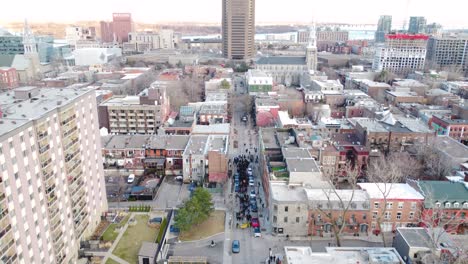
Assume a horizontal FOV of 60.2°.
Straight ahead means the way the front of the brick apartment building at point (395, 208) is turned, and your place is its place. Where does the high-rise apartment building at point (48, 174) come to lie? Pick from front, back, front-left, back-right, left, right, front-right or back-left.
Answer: front-right

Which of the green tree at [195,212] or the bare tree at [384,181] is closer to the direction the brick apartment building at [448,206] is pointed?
the green tree

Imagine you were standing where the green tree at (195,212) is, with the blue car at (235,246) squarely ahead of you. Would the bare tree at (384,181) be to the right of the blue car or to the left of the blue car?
left

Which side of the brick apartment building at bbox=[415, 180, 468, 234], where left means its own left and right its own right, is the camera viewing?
front

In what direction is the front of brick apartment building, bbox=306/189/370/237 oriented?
toward the camera

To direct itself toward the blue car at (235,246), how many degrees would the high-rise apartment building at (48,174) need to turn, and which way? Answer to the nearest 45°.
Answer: approximately 45° to its left

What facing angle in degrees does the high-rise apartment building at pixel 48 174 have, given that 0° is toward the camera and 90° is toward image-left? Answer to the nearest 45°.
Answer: approximately 315°

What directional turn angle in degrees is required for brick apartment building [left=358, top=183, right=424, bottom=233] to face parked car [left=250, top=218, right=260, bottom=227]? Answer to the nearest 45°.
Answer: approximately 90° to its right

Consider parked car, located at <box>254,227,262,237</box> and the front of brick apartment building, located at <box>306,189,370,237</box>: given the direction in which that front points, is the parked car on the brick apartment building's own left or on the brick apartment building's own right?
on the brick apartment building's own right

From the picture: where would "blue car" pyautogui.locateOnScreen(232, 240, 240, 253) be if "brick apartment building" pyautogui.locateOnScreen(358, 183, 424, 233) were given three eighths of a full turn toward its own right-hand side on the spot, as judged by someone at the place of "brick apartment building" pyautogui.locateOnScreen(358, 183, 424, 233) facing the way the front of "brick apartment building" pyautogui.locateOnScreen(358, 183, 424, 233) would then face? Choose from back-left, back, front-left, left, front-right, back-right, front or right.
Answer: left

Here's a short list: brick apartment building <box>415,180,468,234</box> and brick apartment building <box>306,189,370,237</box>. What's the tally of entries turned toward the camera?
2

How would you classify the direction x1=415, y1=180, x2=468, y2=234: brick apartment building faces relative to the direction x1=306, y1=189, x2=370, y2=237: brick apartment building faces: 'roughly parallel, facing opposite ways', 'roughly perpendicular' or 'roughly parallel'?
roughly parallel
